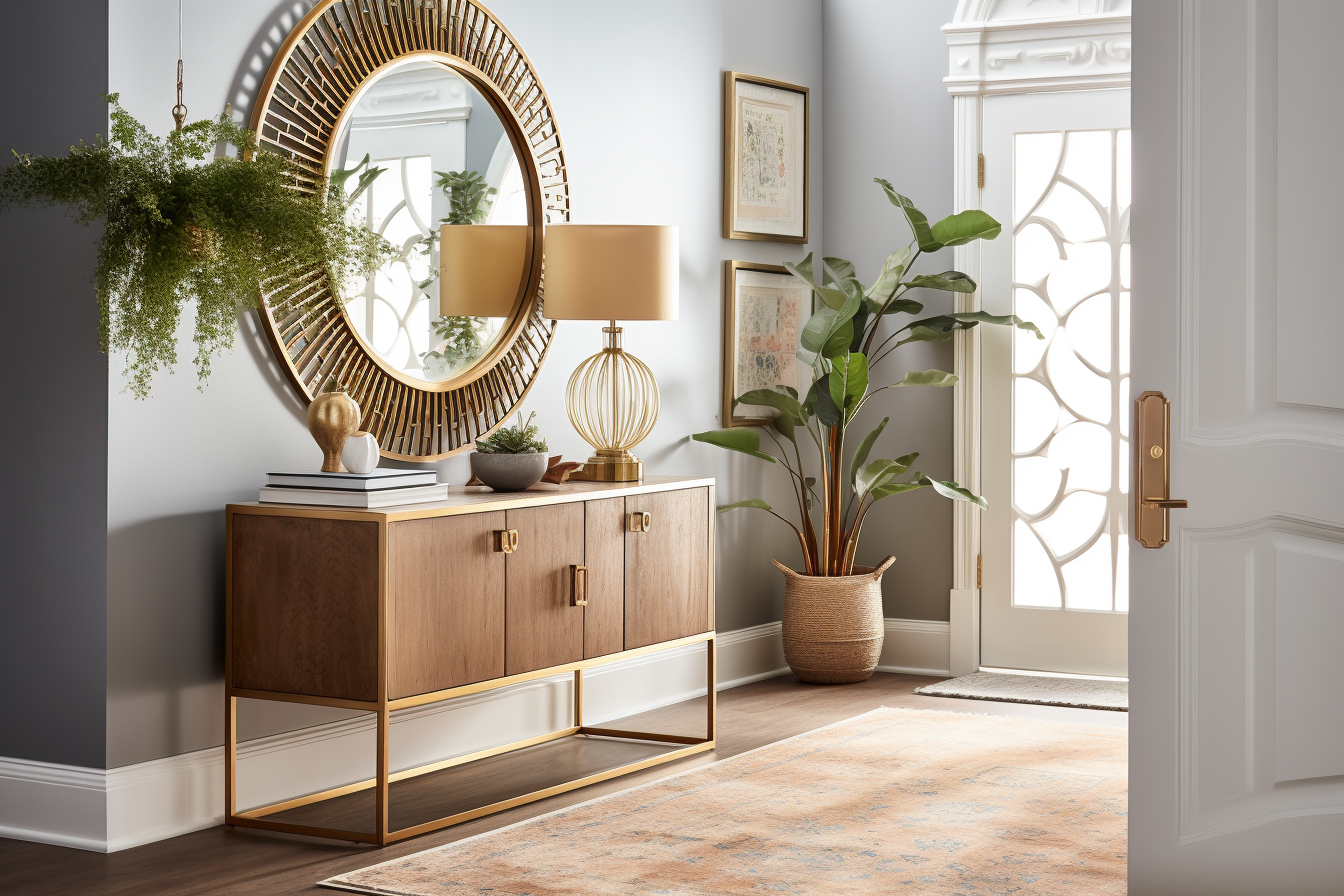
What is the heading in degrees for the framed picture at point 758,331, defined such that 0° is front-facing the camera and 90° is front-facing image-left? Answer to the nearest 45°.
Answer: approximately 315°

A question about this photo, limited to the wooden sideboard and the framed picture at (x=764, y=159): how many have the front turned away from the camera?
0

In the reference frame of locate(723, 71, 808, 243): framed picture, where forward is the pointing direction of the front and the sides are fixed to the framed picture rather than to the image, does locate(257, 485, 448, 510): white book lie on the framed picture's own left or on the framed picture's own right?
on the framed picture's own right

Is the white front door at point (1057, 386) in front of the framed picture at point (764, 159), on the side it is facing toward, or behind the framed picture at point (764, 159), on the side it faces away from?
in front

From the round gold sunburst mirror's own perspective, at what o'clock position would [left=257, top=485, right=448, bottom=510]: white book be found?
The white book is roughly at 2 o'clock from the round gold sunburst mirror.

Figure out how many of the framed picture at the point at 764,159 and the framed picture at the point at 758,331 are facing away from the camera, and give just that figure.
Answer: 0

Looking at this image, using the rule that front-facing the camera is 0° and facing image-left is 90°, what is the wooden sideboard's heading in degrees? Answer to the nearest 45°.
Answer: approximately 315°

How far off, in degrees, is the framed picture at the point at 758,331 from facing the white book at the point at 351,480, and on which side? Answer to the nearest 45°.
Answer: approximately 45° to its right
